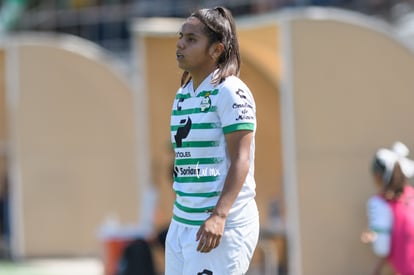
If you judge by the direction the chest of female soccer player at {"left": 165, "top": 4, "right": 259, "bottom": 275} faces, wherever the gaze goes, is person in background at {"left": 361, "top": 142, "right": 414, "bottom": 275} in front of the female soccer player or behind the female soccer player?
behind

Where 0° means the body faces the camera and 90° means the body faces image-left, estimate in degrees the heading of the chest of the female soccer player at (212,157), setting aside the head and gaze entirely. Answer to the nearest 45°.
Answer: approximately 45°

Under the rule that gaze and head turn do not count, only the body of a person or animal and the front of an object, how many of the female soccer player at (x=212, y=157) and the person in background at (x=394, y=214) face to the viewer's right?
0

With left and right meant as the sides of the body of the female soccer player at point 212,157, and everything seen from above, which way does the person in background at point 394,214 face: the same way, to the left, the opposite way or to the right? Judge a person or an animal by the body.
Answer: to the right
